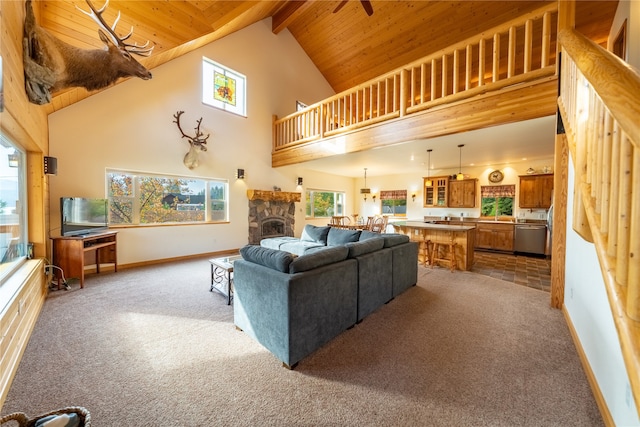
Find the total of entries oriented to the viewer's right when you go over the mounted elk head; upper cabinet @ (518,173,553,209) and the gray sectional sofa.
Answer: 1

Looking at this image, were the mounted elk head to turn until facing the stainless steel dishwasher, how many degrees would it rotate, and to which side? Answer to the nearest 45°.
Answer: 0° — it already faces it

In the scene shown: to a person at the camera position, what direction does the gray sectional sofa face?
facing away from the viewer and to the left of the viewer

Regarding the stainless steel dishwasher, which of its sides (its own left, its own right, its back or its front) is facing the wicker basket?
front

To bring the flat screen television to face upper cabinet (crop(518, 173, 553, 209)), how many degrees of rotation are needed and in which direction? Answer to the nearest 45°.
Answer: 0° — it already faces it

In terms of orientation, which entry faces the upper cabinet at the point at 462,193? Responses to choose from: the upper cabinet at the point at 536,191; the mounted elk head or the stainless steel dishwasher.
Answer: the mounted elk head

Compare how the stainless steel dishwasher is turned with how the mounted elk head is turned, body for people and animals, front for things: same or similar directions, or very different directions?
very different directions
